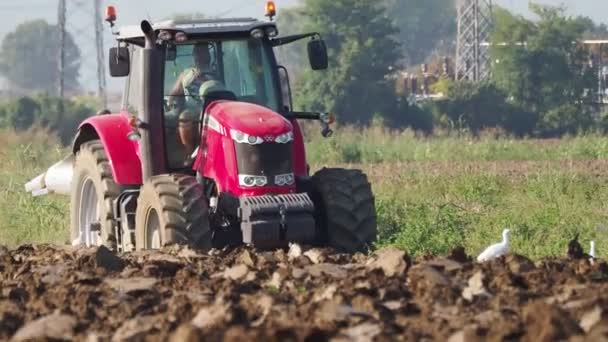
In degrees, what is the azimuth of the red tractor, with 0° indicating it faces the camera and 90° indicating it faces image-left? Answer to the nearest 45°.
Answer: approximately 315°
